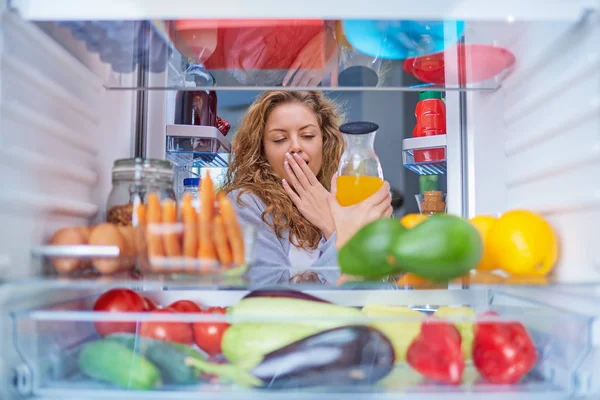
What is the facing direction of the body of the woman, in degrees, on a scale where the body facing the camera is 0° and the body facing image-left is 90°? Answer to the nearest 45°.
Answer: approximately 0°

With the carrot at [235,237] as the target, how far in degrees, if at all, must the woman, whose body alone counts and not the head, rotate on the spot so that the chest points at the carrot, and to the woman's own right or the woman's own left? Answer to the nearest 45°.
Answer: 0° — they already face it

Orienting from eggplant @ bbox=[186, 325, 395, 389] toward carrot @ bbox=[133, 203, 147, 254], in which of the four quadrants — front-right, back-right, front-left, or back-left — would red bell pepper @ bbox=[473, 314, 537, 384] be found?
back-right

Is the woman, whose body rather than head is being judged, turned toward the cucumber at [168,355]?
yes

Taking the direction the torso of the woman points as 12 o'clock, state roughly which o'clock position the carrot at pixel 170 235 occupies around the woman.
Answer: The carrot is roughly at 12 o'clock from the woman.

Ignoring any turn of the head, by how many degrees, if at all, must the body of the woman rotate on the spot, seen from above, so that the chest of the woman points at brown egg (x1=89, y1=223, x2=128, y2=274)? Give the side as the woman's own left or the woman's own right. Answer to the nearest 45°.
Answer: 0° — they already face it

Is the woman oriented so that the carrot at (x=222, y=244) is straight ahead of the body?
yes

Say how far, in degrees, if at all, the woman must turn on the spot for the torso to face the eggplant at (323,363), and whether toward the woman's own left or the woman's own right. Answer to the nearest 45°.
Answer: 0° — they already face it

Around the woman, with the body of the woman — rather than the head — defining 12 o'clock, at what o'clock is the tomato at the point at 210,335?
The tomato is roughly at 12 o'clock from the woman.

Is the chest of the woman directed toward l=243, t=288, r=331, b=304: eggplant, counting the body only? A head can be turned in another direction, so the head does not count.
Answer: yes
